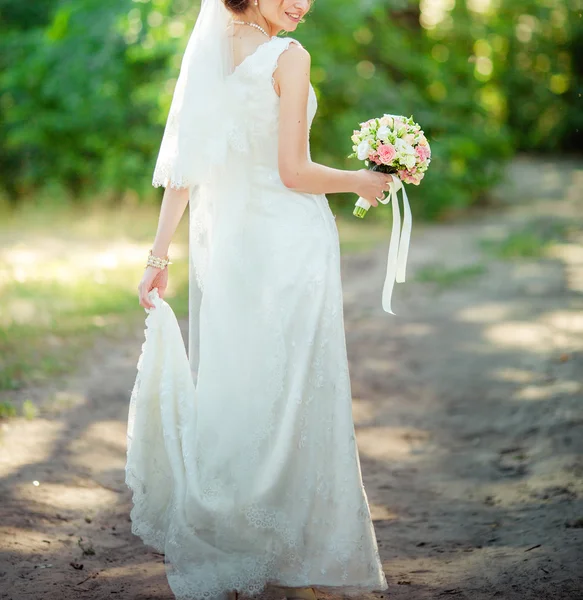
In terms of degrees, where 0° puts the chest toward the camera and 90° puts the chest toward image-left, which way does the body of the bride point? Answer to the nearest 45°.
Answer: approximately 225°
